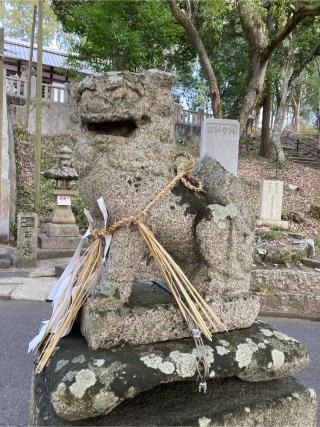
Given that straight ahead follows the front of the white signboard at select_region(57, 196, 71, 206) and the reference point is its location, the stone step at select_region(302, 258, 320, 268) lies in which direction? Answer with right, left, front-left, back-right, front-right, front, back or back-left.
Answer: front-left

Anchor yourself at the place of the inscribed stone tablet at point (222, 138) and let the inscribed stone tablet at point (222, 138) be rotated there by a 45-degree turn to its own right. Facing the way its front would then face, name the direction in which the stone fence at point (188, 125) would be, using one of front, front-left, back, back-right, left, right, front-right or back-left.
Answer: back-right

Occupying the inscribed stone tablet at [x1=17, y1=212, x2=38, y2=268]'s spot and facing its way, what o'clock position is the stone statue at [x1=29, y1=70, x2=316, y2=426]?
The stone statue is roughly at 12 o'clock from the inscribed stone tablet.

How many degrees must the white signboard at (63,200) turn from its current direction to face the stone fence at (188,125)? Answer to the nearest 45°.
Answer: approximately 135° to its left

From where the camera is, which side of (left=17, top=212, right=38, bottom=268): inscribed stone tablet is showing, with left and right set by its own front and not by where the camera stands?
front

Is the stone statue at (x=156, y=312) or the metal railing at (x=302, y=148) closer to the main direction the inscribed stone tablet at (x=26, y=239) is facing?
the stone statue

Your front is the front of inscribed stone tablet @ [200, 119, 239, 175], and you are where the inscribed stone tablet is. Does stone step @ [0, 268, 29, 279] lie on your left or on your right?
on your right

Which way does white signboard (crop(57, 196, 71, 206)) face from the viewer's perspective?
toward the camera

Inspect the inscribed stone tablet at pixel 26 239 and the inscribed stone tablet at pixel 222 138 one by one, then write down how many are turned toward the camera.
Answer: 2

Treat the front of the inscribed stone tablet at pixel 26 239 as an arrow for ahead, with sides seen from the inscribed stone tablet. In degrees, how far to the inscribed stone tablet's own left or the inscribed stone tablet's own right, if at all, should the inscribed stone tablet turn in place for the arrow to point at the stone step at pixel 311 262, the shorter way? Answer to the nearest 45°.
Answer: approximately 45° to the inscribed stone tablet's own left

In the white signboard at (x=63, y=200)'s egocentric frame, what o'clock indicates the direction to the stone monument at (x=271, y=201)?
The stone monument is roughly at 9 o'clock from the white signboard.
